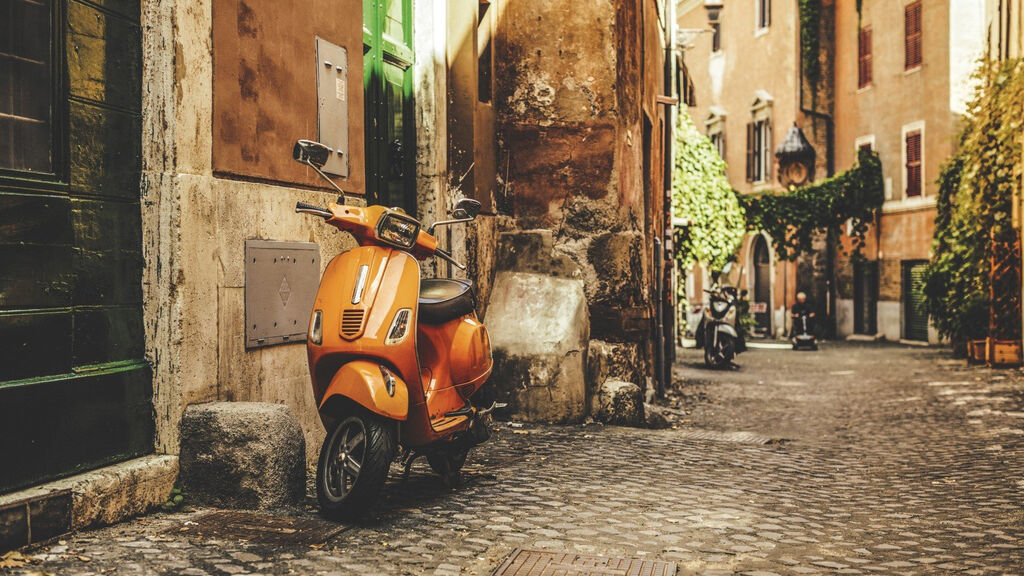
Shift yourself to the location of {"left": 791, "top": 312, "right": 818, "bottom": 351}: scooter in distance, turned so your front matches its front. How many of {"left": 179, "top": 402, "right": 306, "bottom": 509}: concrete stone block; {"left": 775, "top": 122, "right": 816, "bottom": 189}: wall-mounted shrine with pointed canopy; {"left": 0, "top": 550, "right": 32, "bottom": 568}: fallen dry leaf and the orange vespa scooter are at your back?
1

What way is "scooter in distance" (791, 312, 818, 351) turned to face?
toward the camera

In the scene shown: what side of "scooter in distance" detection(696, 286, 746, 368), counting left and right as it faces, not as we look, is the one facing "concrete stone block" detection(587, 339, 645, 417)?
front

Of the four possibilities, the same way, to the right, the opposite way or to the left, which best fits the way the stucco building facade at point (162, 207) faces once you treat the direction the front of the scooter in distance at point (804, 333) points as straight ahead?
to the left

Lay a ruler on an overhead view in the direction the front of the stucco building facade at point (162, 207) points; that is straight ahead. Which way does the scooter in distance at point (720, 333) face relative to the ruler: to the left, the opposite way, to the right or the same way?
to the right

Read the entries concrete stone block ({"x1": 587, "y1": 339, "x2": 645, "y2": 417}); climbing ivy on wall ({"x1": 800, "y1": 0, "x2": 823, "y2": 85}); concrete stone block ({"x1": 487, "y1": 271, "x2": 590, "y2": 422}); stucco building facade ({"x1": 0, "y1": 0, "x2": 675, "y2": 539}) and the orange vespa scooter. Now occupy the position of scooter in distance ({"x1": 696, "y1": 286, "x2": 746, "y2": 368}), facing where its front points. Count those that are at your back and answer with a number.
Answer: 1

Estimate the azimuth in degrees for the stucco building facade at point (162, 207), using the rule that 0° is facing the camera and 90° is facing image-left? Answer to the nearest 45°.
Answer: approximately 315°

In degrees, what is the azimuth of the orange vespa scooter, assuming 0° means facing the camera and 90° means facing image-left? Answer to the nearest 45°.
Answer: approximately 45°

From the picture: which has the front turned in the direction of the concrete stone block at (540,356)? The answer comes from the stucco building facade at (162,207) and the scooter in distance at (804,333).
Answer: the scooter in distance

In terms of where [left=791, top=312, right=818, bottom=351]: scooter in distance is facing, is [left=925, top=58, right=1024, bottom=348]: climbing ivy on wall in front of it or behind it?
in front

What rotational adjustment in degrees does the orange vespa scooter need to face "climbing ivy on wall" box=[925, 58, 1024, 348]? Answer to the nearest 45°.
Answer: approximately 180°

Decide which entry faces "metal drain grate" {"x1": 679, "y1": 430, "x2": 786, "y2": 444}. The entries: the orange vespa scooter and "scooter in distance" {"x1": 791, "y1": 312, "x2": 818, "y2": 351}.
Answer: the scooter in distance

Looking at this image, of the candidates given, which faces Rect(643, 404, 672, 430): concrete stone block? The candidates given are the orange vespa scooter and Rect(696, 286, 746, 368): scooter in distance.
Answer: the scooter in distance

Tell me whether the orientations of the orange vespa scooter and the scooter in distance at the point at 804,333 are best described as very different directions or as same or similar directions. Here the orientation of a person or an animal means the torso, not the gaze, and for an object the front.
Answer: same or similar directions

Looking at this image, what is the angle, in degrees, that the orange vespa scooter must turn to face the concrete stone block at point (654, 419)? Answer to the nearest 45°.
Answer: approximately 180°

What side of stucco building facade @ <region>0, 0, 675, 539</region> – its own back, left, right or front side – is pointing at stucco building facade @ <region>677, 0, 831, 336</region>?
left

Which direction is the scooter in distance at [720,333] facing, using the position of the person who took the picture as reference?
facing the viewer

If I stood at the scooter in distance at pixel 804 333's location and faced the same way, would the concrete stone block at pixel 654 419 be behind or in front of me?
in front

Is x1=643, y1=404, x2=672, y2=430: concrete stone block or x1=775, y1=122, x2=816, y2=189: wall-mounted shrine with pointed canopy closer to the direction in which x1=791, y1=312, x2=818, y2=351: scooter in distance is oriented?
the concrete stone block

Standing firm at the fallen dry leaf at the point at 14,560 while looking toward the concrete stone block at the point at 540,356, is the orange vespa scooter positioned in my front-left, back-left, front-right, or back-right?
front-right
